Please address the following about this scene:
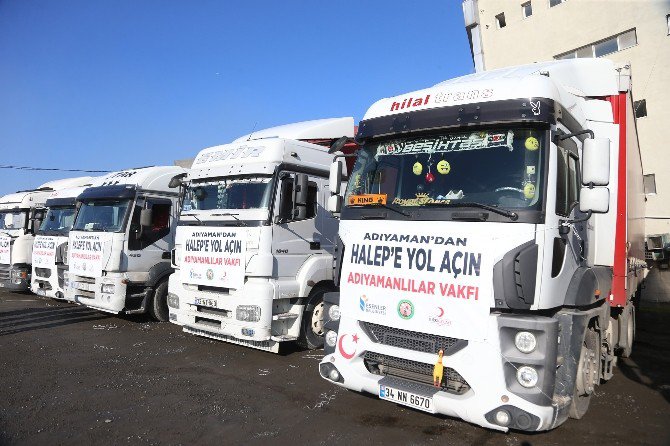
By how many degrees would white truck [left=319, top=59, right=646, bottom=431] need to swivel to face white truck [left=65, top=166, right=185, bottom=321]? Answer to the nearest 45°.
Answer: approximately 90° to its right

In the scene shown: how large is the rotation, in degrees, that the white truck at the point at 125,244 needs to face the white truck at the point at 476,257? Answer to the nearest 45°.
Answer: approximately 45° to its left

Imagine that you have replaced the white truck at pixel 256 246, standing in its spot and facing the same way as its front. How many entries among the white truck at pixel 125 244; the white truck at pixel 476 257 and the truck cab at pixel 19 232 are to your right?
2

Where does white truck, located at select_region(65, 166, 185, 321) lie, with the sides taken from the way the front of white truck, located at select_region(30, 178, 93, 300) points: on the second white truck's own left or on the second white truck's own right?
on the second white truck's own left

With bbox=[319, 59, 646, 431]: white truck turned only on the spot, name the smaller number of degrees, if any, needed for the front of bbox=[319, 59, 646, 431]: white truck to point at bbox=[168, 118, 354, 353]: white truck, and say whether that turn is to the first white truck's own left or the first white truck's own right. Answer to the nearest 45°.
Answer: approximately 90° to the first white truck's own right

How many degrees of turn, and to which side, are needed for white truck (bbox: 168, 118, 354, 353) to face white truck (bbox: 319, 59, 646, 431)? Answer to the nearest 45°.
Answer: approximately 90° to its left

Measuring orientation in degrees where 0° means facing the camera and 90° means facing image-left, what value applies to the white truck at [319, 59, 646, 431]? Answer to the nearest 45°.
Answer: approximately 45°

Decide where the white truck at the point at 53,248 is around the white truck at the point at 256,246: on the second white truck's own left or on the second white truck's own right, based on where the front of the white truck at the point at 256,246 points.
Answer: on the second white truck's own right

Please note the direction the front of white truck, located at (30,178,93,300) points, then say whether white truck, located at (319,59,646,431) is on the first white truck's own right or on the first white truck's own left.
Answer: on the first white truck's own left

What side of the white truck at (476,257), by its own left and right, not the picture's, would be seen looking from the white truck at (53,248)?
right

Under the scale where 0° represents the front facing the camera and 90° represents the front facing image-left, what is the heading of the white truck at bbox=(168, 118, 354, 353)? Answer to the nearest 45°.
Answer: approximately 45°
